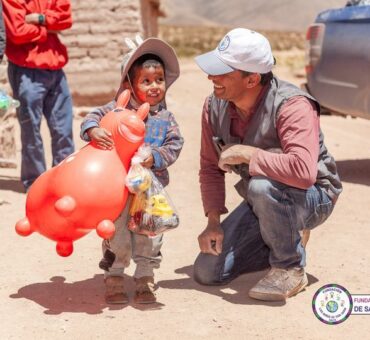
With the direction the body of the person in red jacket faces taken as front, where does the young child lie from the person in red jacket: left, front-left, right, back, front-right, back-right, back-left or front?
front

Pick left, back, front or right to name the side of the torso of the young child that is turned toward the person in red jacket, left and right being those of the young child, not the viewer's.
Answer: back

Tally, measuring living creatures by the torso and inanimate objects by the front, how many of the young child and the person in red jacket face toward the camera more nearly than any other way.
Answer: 2

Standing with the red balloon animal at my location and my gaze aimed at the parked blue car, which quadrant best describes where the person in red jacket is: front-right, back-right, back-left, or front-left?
front-left

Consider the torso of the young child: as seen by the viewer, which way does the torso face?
toward the camera

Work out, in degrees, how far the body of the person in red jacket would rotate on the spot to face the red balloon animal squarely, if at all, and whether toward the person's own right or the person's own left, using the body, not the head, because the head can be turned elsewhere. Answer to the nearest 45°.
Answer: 0° — they already face it

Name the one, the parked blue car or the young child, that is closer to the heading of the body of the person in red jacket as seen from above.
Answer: the young child

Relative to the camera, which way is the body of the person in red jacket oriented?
toward the camera

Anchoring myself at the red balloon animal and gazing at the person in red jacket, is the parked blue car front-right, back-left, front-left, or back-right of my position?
front-right

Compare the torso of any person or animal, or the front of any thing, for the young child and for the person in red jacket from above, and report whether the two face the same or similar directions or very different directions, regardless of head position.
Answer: same or similar directions

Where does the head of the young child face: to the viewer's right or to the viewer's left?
to the viewer's right

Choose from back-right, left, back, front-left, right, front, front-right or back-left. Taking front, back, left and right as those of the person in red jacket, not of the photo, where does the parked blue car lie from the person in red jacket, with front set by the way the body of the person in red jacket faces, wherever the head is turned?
left

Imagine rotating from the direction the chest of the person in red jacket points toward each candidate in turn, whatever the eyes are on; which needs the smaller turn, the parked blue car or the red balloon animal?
the red balloon animal
